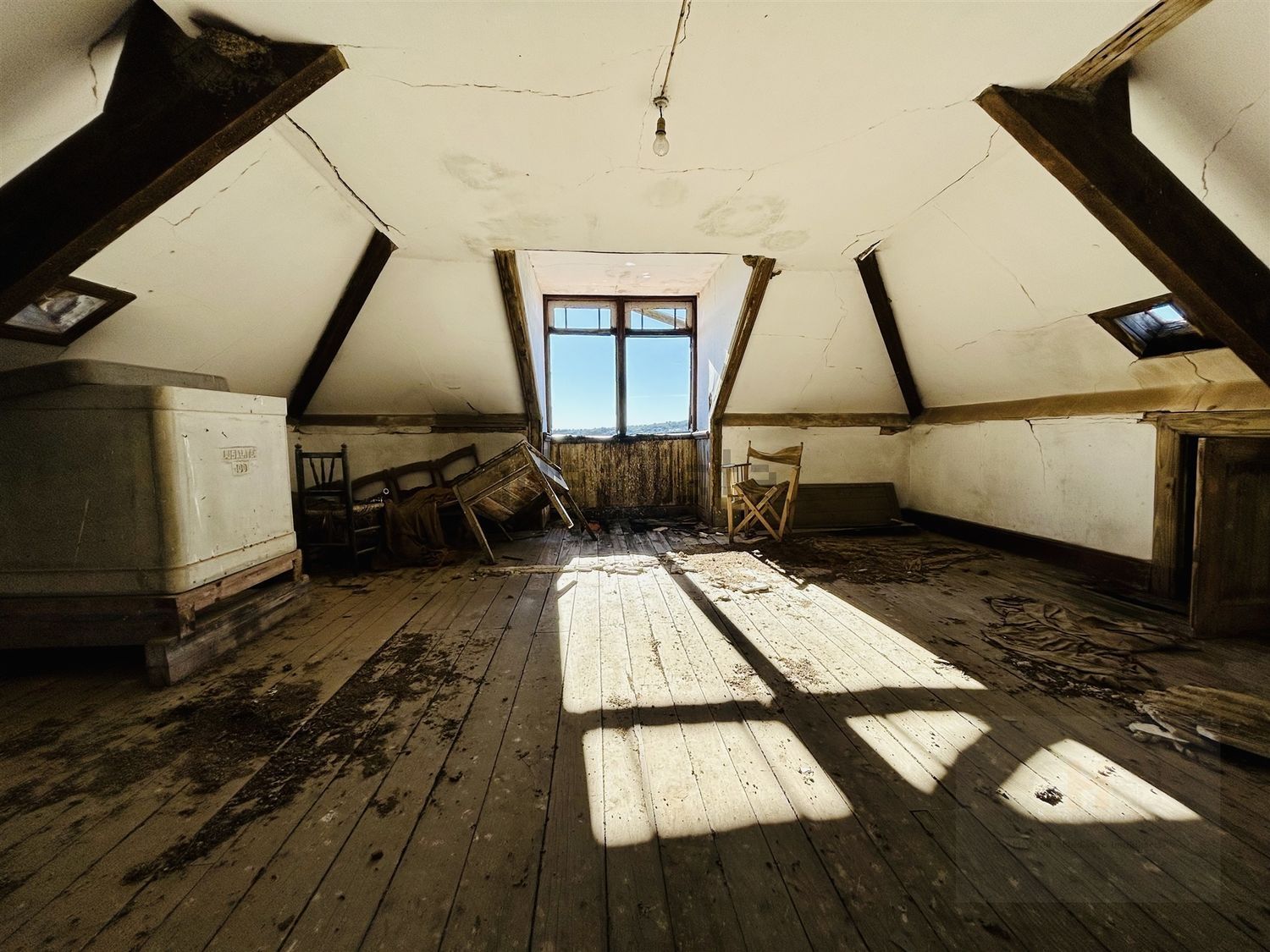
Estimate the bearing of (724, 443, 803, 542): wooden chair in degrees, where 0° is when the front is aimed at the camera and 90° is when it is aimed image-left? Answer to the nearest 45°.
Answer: approximately 45°

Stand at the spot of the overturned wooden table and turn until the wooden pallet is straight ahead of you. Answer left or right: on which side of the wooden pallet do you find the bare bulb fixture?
left

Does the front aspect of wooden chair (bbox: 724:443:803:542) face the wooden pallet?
yes

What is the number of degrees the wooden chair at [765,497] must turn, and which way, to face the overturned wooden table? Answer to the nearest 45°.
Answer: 0° — it already faces it

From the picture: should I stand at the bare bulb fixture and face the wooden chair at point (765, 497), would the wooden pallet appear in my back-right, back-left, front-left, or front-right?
back-left

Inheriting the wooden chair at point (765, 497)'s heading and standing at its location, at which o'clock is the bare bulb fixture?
The bare bulb fixture is roughly at 11 o'clock from the wooden chair.
